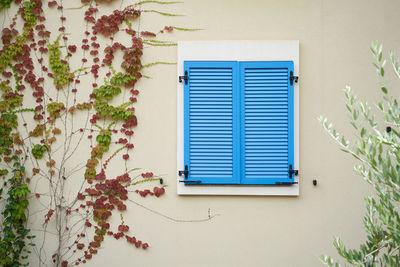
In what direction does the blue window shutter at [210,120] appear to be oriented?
toward the camera

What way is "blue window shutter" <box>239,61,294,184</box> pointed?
toward the camera

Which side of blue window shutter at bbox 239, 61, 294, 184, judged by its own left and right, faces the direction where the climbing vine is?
right

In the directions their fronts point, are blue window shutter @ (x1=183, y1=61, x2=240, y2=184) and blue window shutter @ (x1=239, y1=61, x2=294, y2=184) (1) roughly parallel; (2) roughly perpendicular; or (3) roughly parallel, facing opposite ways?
roughly parallel

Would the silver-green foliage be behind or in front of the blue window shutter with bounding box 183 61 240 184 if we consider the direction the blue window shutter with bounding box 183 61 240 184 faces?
in front

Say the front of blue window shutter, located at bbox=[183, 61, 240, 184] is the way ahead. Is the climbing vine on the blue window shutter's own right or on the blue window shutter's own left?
on the blue window shutter's own right

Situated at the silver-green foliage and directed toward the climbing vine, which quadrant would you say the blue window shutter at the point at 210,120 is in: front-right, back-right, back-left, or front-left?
front-right

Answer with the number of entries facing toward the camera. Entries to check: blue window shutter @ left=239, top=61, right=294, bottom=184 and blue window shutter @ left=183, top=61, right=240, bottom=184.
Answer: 2
